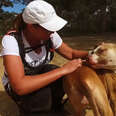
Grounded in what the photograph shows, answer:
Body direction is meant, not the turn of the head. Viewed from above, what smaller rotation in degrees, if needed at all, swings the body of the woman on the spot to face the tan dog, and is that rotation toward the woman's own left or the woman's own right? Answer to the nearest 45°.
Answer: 0° — they already face it

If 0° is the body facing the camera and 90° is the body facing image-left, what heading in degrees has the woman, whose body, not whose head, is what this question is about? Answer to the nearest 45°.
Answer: approximately 315°
